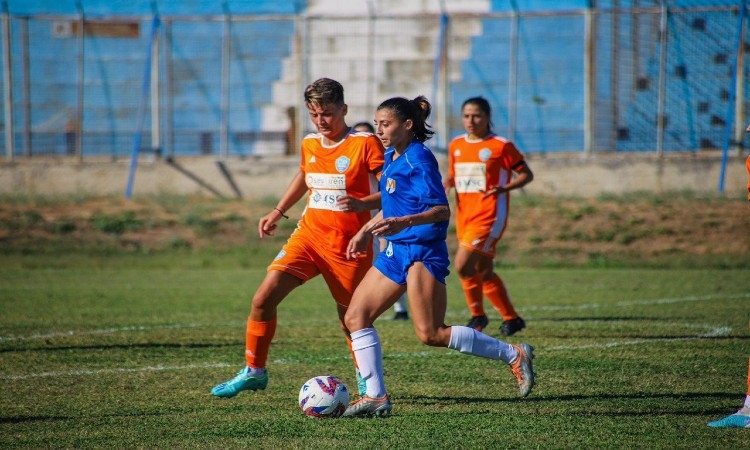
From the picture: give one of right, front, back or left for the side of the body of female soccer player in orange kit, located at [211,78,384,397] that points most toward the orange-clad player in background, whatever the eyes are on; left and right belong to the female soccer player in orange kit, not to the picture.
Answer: back

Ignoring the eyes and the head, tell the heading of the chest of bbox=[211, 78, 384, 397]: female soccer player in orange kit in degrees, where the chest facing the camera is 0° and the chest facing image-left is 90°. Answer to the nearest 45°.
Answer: approximately 45°

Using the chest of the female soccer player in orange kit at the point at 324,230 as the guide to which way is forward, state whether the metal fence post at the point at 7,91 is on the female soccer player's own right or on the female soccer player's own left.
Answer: on the female soccer player's own right

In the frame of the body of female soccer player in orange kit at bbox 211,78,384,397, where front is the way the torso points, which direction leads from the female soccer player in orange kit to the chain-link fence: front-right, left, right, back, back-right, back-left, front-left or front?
back-right

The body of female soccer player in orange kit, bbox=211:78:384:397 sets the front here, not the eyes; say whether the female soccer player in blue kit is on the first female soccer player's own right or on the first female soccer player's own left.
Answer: on the first female soccer player's own left
